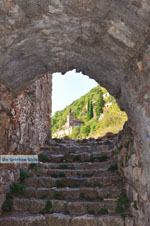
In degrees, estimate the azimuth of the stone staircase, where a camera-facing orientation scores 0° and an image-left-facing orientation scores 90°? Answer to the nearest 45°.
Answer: approximately 0°
